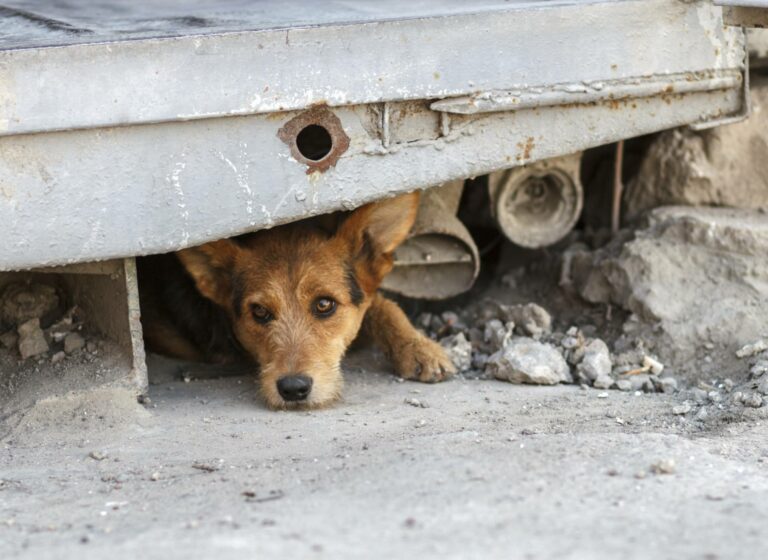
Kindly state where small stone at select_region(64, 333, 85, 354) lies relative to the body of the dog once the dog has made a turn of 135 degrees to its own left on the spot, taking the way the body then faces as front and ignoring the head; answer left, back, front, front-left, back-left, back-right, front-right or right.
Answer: left

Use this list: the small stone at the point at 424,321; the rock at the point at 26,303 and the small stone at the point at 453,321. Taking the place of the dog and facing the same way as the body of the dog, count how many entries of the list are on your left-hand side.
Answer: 2

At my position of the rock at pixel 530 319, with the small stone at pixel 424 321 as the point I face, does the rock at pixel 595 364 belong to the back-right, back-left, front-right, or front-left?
back-left

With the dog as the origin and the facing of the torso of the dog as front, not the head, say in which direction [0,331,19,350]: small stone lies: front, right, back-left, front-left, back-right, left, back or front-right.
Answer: back-right

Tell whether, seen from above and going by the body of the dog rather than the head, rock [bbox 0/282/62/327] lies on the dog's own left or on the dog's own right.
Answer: on the dog's own right

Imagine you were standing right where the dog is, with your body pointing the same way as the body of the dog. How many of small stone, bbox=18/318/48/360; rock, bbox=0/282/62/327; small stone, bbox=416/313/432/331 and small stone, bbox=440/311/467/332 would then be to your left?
2

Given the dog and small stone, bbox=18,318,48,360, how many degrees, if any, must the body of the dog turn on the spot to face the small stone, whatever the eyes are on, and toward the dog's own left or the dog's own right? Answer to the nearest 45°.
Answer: approximately 135° to the dog's own right

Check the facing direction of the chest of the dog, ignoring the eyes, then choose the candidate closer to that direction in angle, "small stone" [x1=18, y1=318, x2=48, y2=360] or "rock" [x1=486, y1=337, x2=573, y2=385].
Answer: the rock

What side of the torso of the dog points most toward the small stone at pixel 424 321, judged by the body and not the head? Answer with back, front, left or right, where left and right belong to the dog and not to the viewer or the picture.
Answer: left

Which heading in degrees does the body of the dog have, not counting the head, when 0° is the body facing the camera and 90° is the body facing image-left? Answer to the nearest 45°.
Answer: approximately 315°

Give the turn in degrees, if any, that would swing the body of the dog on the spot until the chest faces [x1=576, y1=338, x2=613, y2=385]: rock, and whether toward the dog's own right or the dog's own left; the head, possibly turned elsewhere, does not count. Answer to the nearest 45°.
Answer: approximately 45° to the dog's own left

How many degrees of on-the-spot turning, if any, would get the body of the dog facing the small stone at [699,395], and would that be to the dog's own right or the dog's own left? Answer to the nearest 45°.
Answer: approximately 45° to the dog's own left

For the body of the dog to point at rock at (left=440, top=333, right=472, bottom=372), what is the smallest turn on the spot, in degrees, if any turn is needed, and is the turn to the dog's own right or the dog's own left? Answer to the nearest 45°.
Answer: approximately 45° to the dog's own left
